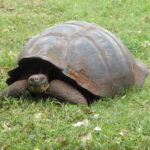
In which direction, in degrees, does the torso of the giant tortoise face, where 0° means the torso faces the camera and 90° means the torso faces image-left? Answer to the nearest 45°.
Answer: approximately 45°
